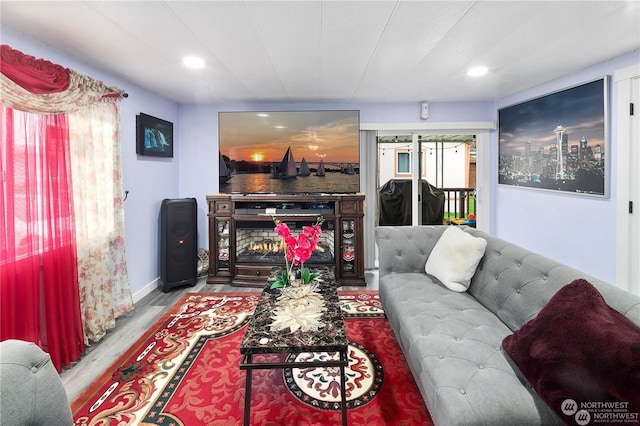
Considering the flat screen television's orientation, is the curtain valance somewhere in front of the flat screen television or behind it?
in front

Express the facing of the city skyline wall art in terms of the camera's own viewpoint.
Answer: facing the viewer and to the left of the viewer

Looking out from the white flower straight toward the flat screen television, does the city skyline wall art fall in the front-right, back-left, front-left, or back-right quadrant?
front-right

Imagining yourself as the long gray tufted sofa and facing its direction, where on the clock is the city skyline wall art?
The city skyline wall art is roughly at 5 o'clock from the long gray tufted sofa.

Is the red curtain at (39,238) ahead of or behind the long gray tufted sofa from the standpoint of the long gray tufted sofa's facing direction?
ahead

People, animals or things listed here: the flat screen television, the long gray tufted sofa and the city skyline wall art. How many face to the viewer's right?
0

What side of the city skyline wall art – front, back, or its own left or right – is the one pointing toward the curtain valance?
front

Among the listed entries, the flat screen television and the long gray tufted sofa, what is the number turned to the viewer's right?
0

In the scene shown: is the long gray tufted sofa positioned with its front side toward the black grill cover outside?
no

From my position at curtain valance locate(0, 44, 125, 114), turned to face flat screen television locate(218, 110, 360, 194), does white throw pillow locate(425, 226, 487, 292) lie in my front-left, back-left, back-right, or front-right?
front-right

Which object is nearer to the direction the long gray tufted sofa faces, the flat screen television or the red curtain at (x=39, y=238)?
the red curtain

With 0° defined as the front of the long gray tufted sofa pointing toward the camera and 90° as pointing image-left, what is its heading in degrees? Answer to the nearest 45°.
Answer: approximately 45°

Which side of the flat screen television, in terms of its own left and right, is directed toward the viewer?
front
